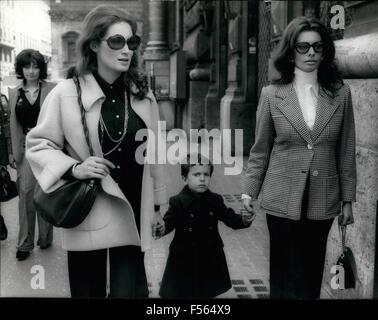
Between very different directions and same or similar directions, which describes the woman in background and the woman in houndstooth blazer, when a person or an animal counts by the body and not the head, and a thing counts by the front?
same or similar directions

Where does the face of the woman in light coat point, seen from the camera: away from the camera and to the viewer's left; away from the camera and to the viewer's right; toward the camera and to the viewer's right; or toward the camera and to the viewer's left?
toward the camera and to the viewer's right

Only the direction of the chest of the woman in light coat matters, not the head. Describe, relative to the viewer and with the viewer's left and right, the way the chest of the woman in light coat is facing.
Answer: facing the viewer and to the right of the viewer

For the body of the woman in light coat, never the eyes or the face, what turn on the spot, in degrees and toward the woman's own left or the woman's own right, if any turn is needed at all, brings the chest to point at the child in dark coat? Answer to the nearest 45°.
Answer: approximately 90° to the woman's own left

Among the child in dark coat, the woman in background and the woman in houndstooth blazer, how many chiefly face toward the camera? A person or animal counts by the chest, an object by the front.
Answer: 3

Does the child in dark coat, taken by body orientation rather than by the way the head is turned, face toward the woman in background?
no

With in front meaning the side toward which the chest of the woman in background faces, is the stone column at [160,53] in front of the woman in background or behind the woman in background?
behind

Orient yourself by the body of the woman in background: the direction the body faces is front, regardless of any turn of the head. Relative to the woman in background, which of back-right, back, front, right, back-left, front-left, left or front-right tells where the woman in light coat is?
front

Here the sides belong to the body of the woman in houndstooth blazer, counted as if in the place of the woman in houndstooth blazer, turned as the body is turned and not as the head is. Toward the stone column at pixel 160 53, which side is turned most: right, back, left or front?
back

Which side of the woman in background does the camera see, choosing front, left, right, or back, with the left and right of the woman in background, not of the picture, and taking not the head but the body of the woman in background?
front

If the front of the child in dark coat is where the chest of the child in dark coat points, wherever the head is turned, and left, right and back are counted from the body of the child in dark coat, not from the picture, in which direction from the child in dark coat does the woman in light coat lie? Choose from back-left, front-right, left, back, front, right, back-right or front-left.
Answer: front-right

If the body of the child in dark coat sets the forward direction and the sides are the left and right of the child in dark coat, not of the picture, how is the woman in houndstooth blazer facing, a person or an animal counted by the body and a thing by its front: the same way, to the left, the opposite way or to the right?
the same way

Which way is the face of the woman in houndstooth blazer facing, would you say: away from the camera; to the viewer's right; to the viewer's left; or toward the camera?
toward the camera

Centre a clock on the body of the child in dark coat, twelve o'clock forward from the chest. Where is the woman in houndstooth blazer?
The woman in houndstooth blazer is roughly at 10 o'clock from the child in dark coat.

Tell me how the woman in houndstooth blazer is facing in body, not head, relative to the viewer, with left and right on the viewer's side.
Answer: facing the viewer

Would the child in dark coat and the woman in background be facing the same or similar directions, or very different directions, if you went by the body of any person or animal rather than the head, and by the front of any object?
same or similar directions
